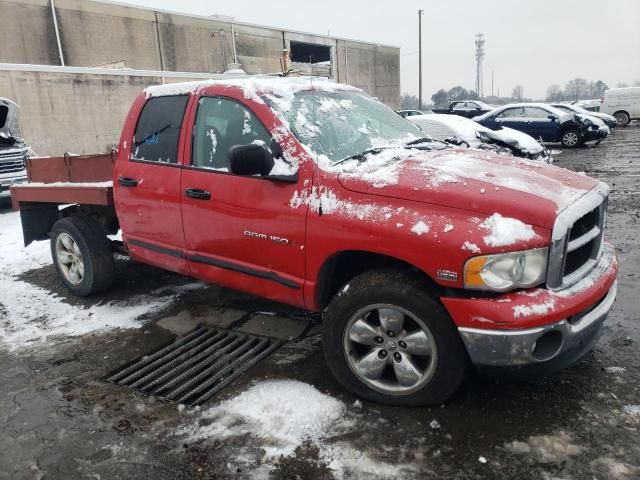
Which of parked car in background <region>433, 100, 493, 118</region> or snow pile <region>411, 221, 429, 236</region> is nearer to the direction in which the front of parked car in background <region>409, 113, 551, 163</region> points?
the snow pile

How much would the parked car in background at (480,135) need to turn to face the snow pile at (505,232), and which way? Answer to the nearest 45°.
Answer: approximately 45° to its right

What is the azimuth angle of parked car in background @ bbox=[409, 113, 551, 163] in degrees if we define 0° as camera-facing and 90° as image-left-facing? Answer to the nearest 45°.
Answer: approximately 315°

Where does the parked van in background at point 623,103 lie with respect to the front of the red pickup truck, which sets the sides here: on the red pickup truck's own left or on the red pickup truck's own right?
on the red pickup truck's own left

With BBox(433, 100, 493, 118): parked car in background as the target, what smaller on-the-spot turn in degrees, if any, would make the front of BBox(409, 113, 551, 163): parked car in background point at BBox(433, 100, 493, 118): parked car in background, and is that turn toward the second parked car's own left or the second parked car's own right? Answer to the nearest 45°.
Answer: approximately 135° to the second parked car's own left
